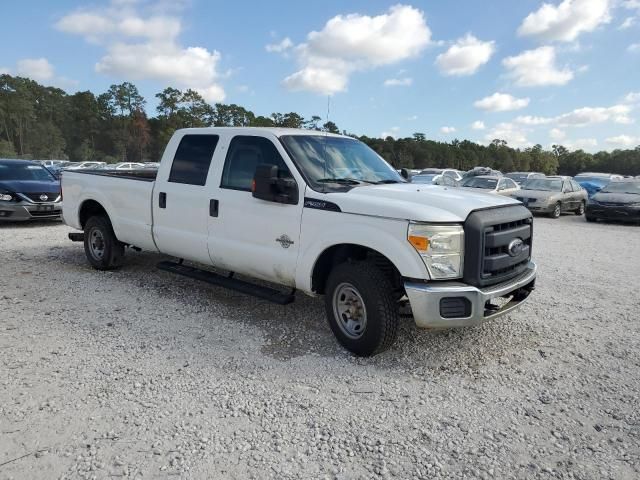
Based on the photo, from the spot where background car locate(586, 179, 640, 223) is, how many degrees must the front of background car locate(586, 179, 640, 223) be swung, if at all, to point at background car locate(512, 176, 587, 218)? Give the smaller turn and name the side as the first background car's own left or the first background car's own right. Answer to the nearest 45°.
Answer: approximately 90° to the first background car's own right

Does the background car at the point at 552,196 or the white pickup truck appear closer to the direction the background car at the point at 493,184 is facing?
the white pickup truck

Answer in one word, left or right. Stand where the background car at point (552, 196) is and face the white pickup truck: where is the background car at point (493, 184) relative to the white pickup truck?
right

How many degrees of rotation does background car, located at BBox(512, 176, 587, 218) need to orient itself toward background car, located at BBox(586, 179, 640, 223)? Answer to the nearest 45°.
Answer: approximately 90° to its left

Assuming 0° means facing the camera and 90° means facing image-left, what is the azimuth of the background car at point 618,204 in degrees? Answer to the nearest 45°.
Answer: approximately 45°

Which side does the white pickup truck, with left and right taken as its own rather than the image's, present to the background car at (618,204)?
left

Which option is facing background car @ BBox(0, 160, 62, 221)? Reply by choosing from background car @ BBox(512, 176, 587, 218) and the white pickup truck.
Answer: background car @ BBox(512, 176, 587, 218)

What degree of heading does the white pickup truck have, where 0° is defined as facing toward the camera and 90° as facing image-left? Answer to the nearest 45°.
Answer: approximately 315°

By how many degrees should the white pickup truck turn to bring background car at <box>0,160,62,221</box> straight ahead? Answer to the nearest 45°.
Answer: approximately 180°

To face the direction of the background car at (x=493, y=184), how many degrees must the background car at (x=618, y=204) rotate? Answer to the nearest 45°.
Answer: approximately 45° to its right

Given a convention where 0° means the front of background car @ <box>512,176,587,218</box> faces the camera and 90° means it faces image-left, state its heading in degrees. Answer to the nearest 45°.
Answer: approximately 45°

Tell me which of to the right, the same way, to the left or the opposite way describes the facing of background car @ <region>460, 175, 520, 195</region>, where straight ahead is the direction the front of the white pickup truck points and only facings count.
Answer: to the right

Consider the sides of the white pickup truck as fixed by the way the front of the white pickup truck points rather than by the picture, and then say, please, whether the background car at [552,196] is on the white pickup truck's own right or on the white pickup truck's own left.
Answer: on the white pickup truck's own left
